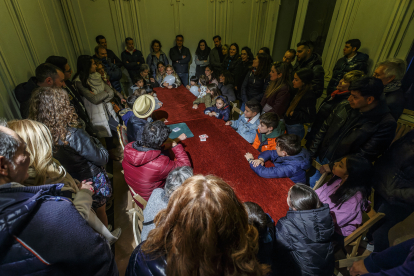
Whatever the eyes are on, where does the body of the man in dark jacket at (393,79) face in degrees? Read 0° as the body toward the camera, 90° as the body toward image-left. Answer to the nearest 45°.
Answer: approximately 90°

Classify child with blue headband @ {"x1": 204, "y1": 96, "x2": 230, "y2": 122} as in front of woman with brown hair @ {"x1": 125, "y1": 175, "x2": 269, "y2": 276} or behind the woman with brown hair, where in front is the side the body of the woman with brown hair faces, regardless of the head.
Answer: in front

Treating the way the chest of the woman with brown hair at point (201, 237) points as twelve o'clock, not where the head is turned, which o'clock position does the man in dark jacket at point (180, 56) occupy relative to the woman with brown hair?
The man in dark jacket is roughly at 12 o'clock from the woman with brown hair.

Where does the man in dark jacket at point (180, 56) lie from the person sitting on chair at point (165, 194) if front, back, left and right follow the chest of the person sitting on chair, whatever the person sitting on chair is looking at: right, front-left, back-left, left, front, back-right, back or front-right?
front-left

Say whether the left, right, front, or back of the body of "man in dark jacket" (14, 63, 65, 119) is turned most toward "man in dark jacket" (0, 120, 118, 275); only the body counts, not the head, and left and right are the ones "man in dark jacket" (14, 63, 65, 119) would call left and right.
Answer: right

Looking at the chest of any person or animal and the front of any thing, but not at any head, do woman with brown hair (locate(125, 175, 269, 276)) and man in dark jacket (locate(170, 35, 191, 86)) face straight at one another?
yes

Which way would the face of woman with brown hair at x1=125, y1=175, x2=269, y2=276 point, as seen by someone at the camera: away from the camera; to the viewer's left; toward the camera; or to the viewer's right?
away from the camera

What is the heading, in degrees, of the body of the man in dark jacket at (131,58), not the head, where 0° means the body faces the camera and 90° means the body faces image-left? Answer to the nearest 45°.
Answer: approximately 0°

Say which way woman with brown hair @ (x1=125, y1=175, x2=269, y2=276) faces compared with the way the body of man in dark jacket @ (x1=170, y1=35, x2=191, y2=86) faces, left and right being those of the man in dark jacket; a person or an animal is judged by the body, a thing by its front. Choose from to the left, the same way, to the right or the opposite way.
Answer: the opposite way

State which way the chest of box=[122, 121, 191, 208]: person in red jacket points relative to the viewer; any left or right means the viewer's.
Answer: facing away from the viewer and to the right of the viewer

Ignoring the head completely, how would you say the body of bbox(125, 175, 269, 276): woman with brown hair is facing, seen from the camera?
away from the camera

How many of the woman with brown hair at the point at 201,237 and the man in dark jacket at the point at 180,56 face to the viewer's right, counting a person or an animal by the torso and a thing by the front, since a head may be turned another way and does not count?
0

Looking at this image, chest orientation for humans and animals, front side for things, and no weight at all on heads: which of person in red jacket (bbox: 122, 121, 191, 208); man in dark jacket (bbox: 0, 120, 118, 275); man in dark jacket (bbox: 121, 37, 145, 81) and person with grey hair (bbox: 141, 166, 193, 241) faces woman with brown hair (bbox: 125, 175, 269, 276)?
man in dark jacket (bbox: 121, 37, 145, 81)
